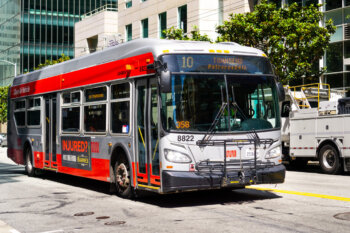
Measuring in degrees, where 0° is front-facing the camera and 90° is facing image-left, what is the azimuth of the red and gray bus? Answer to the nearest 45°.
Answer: approximately 315°

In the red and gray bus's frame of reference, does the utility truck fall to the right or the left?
on its left

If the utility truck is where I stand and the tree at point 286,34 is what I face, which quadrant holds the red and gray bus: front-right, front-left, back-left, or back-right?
back-left

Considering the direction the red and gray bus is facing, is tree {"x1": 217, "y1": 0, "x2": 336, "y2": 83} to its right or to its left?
on its left
